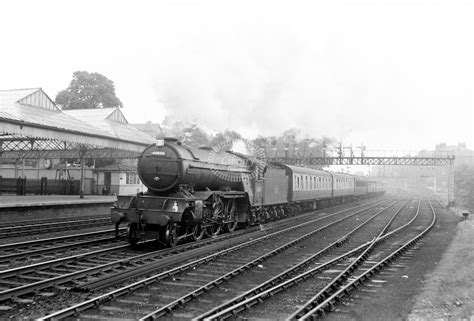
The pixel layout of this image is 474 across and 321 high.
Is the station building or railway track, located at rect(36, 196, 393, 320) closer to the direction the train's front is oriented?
the railway track

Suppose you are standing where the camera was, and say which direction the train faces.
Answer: facing the viewer and to the left of the viewer

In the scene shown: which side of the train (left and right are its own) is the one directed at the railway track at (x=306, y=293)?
left

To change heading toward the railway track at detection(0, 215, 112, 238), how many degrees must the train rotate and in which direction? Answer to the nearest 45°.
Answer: approximately 90° to its right

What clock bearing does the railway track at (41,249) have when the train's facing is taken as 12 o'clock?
The railway track is roughly at 1 o'clock from the train.

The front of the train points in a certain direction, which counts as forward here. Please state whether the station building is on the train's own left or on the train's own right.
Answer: on the train's own right
